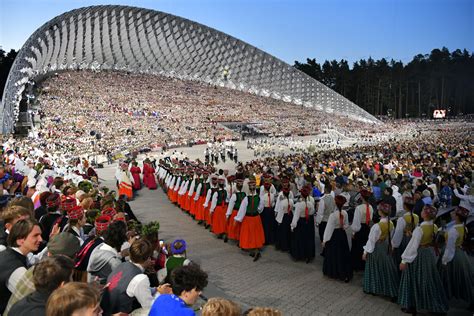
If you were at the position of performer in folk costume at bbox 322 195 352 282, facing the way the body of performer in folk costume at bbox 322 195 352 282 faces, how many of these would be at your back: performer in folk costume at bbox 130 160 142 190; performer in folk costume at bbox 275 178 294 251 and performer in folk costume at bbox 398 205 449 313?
1

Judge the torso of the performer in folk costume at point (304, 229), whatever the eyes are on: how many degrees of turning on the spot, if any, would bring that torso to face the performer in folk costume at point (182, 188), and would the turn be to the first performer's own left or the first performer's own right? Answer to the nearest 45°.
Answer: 0° — they already face them

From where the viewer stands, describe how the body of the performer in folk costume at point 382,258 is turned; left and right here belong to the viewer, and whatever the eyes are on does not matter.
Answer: facing away from the viewer and to the left of the viewer

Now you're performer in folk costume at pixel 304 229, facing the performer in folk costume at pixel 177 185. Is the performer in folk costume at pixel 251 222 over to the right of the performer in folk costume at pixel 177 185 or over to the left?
left

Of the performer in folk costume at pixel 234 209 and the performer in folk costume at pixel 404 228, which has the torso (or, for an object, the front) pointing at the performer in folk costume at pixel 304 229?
the performer in folk costume at pixel 404 228

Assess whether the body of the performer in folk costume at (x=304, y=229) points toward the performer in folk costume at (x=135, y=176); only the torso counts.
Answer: yes

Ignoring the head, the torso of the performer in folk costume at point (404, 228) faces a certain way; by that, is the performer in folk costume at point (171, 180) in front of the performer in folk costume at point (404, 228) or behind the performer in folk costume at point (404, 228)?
in front

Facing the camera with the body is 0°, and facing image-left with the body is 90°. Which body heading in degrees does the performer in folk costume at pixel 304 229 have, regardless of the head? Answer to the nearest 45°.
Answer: approximately 135°

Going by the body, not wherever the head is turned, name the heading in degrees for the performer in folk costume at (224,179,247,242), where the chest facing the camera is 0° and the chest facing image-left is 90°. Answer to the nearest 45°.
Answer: approximately 135°

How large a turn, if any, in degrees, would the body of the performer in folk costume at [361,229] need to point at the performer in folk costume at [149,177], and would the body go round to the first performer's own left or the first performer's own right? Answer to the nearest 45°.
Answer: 0° — they already face them
